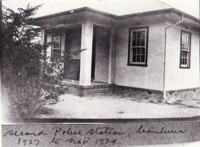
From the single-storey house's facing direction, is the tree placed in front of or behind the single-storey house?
in front

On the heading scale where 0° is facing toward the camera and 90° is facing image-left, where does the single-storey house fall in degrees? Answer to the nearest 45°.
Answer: approximately 45°
